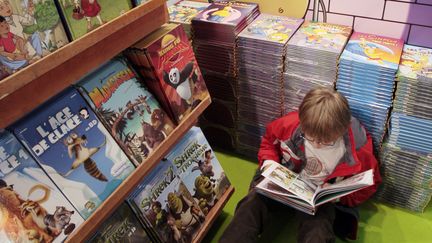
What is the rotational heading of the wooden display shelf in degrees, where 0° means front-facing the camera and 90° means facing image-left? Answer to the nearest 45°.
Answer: approximately 315°

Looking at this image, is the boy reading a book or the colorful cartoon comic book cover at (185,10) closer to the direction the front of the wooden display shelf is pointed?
the boy reading a book
